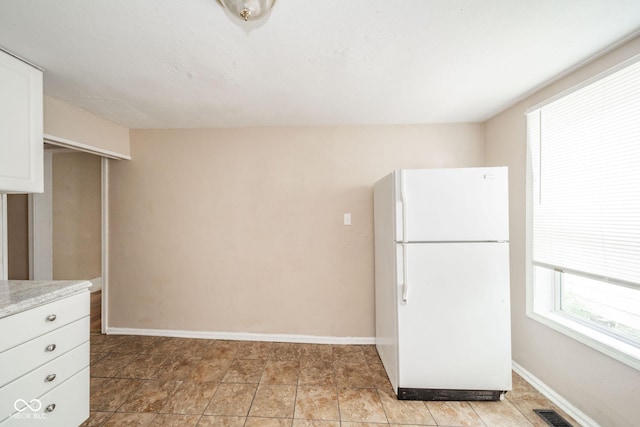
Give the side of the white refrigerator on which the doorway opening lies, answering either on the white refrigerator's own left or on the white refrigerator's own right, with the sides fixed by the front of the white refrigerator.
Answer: on the white refrigerator's own right

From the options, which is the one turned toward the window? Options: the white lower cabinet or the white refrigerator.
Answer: the white lower cabinet

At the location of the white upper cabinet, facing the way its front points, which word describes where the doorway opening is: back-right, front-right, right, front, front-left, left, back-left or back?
back-left

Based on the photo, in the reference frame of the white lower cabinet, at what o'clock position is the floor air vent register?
The floor air vent register is roughly at 12 o'clock from the white lower cabinet.

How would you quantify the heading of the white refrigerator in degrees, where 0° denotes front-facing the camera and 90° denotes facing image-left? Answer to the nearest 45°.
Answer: approximately 0°

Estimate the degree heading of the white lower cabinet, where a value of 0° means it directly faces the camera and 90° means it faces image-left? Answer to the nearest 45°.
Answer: approximately 315°

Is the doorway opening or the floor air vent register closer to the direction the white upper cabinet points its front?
the floor air vent register
